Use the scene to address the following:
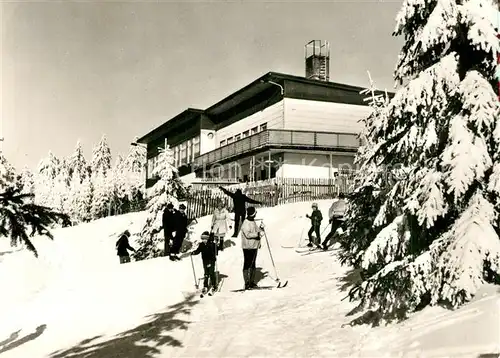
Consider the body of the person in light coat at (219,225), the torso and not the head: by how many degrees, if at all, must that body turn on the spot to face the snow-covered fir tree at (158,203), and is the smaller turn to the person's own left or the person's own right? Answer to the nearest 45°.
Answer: approximately 135° to the person's own right

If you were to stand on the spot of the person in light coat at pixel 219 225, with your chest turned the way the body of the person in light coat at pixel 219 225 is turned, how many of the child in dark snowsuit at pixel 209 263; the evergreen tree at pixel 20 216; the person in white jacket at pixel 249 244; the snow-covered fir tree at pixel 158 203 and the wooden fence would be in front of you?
3

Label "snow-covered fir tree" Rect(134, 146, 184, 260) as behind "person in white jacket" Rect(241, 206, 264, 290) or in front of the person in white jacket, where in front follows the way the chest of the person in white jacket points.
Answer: behind

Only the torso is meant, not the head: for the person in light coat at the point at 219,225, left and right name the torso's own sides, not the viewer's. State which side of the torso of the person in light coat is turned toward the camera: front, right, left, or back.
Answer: front

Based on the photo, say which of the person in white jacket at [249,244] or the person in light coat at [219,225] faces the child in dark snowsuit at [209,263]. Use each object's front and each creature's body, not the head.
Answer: the person in light coat

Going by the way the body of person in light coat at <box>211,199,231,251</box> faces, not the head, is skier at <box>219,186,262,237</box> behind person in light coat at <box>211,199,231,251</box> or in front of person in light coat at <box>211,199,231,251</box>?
behind

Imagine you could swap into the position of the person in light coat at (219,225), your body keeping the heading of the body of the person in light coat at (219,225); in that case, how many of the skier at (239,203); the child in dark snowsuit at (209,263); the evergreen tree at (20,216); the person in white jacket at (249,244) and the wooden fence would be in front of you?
3

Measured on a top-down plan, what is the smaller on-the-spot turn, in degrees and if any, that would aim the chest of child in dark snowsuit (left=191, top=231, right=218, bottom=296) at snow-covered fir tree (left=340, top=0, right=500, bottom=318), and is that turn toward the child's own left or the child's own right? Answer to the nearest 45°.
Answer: approximately 90° to the child's own left

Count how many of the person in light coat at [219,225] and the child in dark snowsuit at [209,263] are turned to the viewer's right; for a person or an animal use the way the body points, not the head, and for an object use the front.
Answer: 0

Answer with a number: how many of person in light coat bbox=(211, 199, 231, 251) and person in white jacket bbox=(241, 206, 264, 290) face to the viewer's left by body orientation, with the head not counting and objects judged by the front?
0

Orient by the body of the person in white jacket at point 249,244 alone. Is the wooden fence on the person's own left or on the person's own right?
on the person's own left

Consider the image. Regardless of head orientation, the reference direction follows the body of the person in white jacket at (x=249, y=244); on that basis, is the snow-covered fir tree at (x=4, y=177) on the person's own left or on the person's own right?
on the person's own left
